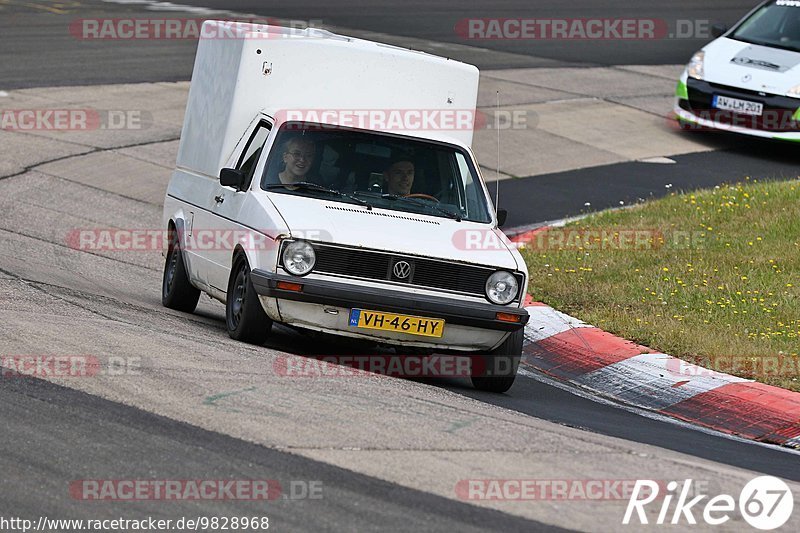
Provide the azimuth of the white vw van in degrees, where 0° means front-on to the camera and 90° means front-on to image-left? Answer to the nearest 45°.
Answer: approximately 315°

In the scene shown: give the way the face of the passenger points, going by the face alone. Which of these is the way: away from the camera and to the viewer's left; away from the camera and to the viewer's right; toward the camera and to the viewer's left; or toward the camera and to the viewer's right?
toward the camera and to the viewer's right

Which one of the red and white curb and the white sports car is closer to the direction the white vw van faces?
the red and white curb
